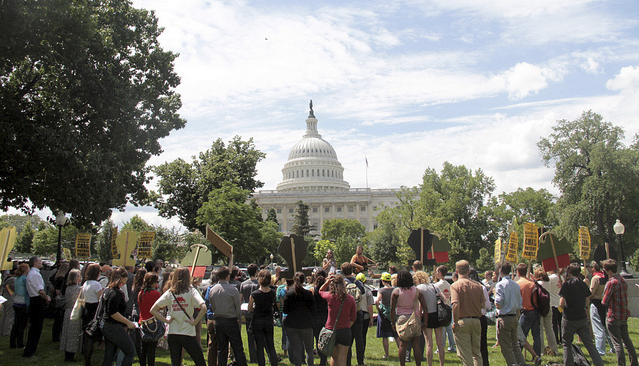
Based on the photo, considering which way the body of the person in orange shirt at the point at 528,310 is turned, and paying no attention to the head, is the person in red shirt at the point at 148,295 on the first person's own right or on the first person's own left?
on the first person's own left

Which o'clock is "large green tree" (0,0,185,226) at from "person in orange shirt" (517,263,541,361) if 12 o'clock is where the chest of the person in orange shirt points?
The large green tree is roughly at 11 o'clock from the person in orange shirt.

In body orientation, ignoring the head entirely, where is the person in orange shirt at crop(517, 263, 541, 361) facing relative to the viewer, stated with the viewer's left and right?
facing away from the viewer and to the left of the viewer

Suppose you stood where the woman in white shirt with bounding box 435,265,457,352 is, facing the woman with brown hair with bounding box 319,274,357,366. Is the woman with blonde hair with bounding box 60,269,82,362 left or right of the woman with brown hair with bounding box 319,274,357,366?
right

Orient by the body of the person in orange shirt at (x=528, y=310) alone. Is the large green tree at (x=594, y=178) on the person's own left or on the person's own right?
on the person's own right

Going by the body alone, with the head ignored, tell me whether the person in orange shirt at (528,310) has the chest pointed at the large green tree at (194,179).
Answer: yes

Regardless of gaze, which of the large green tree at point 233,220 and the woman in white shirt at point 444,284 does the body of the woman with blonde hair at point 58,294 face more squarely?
the large green tree

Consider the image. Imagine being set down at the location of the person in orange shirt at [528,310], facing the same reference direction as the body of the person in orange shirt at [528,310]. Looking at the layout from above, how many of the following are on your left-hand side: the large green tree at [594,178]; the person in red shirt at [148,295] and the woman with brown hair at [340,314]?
2

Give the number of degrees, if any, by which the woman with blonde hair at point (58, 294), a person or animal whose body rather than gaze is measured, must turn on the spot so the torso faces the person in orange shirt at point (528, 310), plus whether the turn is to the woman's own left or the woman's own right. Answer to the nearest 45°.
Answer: approximately 90° to the woman's own right

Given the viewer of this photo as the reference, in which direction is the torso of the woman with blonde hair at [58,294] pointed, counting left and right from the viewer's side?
facing away from the viewer and to the right of the viewer

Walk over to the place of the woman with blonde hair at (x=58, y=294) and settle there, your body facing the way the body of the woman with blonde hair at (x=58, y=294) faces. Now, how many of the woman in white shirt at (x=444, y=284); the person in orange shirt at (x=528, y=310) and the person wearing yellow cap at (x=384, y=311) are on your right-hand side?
3

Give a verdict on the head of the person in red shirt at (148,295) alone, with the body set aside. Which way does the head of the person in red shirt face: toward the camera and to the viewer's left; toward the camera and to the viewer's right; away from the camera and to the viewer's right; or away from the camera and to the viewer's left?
away from the camera and to the viewer's right

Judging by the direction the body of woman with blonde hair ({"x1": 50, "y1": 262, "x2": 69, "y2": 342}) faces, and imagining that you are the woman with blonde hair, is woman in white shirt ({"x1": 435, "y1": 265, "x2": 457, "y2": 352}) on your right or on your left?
on your right
